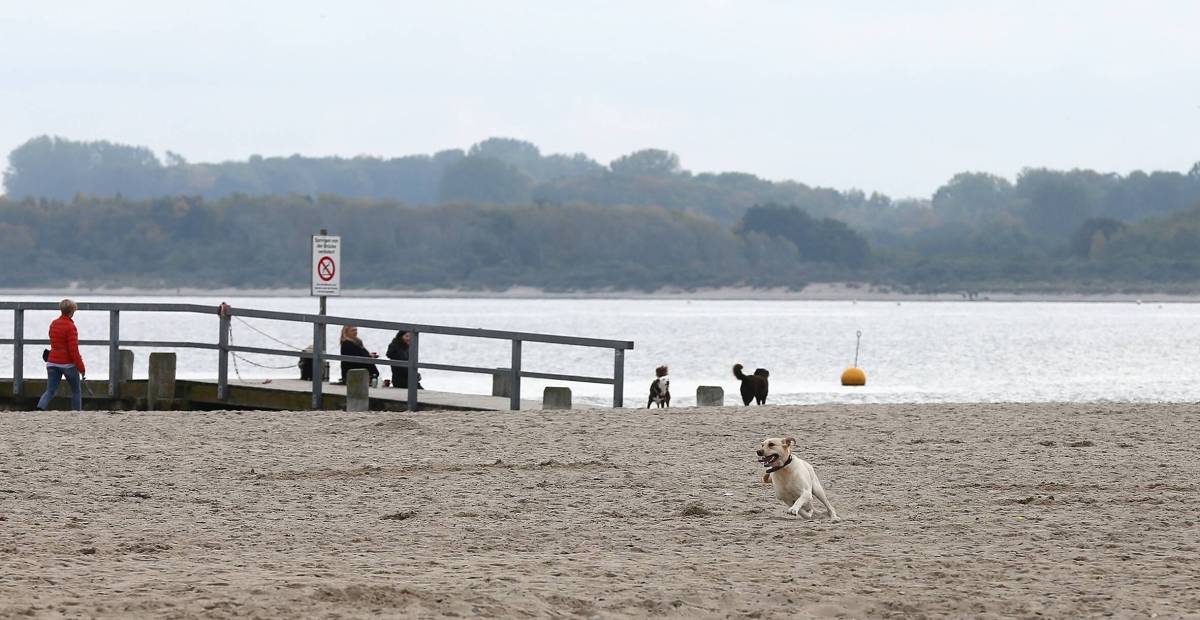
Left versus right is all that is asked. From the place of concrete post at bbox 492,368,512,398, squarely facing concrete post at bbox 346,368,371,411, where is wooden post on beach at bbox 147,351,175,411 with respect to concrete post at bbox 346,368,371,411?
right

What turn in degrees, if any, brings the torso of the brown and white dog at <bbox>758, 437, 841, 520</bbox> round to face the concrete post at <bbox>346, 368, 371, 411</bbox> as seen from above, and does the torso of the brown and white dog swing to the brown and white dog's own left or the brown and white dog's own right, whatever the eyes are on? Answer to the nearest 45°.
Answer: approximately 90° to the brown and white dog's own right

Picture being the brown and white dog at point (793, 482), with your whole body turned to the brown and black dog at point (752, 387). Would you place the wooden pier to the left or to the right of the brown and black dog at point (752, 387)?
left

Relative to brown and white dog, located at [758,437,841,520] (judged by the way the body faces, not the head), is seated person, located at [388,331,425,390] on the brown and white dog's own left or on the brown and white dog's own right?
on the brown and white dog's own right
